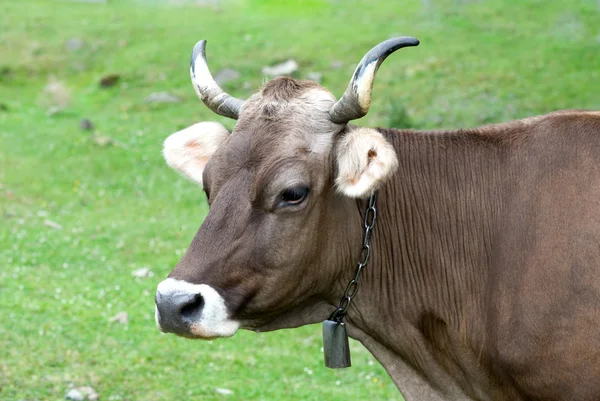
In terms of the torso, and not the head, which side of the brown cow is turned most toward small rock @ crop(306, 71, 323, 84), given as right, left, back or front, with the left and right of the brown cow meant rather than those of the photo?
right

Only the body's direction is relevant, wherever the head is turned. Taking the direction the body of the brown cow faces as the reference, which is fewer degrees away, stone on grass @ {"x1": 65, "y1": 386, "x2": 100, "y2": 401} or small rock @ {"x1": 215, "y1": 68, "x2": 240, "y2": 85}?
the stone on grass

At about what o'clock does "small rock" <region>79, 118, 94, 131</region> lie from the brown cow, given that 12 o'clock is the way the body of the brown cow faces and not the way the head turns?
The small rock is roughly at 2 o'clock from the brown cow.

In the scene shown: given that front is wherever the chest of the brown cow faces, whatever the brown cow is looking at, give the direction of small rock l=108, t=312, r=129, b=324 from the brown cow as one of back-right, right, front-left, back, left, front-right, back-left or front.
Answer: front-right

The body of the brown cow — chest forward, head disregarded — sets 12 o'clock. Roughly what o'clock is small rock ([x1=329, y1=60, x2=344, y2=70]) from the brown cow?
The small rock is roughly at 3 o'clock from the brown cow.

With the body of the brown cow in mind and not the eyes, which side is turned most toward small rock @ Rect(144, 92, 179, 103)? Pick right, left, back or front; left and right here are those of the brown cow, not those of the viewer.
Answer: right

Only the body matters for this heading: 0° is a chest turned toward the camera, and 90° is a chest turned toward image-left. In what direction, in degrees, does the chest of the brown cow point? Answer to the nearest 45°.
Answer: approximately 90°

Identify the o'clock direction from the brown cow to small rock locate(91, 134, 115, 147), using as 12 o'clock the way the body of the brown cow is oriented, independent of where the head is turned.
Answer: The small rock is roughly at 2 o'clock from the brown cow.

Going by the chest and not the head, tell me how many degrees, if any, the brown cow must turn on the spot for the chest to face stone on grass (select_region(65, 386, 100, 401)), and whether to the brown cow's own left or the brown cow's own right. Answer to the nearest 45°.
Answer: approximately 45° to the brown cow's own right

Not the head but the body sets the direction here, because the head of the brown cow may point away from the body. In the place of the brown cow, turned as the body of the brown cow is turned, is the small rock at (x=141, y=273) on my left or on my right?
on my right

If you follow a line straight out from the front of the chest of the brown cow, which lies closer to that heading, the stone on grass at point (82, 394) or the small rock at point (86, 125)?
the stone on grass

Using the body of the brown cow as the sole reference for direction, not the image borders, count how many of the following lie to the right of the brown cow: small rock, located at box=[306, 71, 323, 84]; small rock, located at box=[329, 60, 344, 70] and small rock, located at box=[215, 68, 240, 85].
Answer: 3
